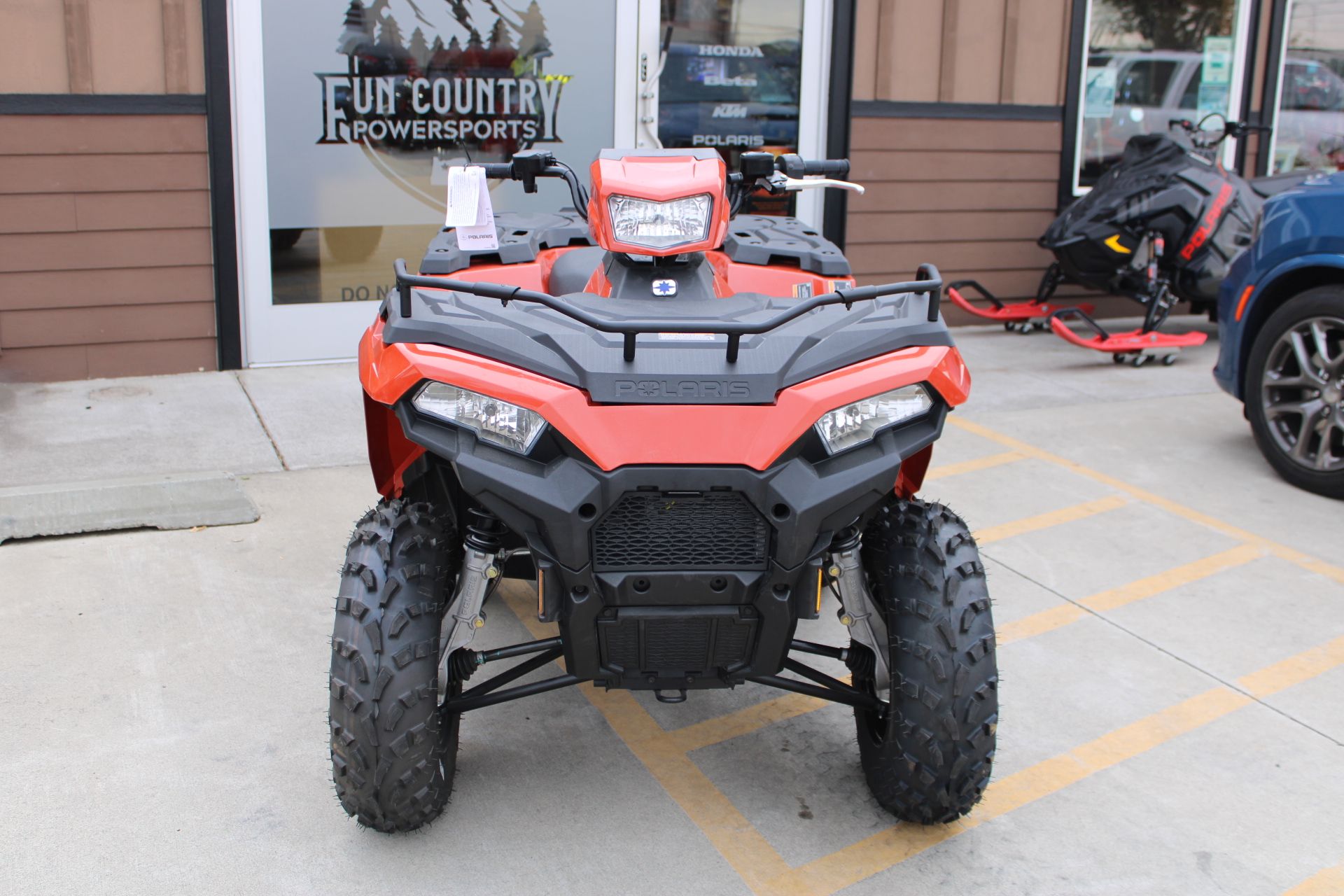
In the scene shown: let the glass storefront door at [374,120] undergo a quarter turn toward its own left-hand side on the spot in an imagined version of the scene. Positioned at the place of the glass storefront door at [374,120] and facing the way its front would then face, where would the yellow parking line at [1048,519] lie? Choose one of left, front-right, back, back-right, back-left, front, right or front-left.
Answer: front-right

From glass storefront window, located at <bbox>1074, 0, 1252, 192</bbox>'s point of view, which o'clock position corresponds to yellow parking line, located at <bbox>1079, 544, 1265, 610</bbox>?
The yellow parking line is roughly at 12 o'clock from the glass storefront window.

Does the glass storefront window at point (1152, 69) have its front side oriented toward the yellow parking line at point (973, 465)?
yes

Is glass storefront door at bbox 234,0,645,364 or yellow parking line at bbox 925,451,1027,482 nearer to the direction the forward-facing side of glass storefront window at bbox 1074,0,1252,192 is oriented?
the yellow parking line

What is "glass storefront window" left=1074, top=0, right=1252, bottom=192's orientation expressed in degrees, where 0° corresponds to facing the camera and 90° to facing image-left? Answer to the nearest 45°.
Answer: approximately 0°

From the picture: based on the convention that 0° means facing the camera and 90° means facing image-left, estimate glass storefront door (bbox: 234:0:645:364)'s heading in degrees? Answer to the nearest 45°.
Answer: approximately 0°

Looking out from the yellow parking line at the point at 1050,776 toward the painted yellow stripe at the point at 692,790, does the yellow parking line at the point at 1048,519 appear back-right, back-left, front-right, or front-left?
back-right

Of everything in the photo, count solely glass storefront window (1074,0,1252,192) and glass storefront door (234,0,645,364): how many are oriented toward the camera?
2

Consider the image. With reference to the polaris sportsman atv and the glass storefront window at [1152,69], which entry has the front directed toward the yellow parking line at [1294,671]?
the glass storefront window

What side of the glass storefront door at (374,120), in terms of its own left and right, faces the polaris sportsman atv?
front

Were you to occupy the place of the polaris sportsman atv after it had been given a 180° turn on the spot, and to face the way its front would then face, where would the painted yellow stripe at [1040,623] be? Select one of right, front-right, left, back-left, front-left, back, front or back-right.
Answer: front-right

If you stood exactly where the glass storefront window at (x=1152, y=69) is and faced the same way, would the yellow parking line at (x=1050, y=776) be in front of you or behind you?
in front
